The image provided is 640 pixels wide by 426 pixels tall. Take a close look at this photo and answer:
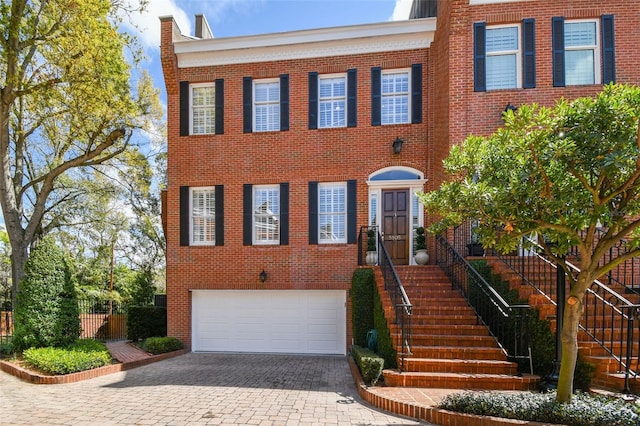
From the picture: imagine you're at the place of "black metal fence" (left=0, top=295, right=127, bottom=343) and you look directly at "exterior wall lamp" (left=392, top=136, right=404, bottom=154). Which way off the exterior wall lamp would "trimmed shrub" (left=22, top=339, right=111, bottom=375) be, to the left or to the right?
right

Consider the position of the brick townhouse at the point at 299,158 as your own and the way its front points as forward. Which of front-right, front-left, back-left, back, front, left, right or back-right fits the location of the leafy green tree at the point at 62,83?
right

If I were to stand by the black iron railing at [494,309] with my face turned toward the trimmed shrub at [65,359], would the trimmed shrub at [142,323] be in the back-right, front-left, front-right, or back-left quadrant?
front-right

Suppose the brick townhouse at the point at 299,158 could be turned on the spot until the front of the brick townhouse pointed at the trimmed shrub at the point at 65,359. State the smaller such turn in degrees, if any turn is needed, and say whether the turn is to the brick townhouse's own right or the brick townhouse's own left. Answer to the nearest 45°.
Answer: approximately 45° to the brick townhouse's own right

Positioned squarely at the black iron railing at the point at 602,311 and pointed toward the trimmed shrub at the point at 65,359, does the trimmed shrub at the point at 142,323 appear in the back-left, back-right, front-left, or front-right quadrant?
front-right

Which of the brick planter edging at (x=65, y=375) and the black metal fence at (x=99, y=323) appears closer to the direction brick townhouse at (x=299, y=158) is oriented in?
the brick planter edging

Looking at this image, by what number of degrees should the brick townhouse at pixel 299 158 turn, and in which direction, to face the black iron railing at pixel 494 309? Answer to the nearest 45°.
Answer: approximately 45° to its left

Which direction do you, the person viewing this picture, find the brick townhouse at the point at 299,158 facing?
facing the viewer

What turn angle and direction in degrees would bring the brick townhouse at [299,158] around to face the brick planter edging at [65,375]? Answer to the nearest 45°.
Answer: approximately 45° to its right
